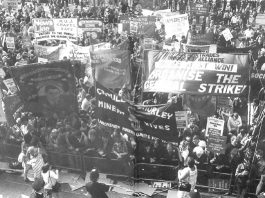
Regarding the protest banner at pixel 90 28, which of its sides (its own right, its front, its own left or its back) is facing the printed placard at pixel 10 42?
right

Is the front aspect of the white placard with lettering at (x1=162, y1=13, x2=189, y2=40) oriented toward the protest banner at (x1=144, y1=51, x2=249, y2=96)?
yes

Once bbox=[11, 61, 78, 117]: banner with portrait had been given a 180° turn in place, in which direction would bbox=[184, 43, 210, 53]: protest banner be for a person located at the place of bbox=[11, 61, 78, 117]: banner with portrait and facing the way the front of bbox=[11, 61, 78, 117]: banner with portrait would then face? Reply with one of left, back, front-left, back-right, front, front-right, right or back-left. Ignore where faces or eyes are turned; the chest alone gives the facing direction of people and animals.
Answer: front-right

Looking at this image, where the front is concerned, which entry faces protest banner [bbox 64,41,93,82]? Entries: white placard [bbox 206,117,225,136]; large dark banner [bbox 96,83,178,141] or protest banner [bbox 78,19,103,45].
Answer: protest banner [bbox 78,19,103,45]

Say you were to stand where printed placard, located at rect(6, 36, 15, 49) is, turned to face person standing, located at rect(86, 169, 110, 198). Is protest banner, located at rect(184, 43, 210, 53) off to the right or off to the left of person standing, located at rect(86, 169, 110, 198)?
left

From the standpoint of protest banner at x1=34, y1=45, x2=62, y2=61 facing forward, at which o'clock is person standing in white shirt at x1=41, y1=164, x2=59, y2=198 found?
The person standing in white shirt is roughly at 12 o'clock from the protest banner.

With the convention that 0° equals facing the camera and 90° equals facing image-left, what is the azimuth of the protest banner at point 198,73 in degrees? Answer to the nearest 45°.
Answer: approximately 0°

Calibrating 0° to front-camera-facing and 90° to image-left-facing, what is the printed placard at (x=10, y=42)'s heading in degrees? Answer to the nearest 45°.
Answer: approximately 0°

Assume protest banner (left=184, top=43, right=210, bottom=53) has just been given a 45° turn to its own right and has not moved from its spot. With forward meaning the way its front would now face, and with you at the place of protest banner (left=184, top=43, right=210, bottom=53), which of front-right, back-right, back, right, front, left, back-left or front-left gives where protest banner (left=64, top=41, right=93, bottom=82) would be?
front-right
